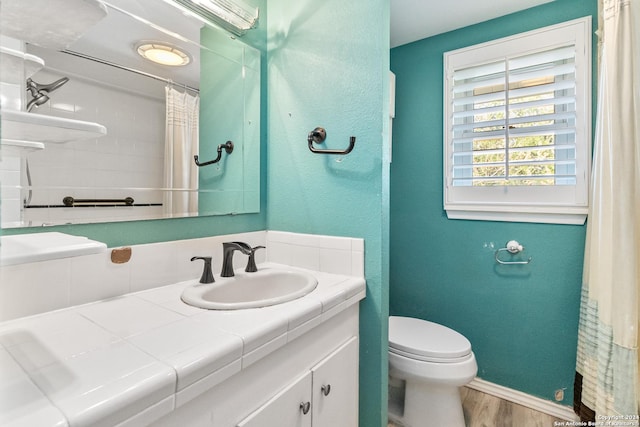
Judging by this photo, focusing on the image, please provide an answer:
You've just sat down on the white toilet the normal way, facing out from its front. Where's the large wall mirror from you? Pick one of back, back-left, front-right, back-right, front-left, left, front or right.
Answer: right

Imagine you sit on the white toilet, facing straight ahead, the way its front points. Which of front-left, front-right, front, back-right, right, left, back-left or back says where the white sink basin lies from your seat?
right

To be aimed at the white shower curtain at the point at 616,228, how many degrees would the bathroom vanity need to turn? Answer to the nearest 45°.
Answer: approximately 45° to its left

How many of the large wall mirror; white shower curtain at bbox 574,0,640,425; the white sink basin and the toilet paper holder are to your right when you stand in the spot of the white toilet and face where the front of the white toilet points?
2

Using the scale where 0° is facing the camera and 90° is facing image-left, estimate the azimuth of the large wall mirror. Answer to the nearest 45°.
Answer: approximately 315°

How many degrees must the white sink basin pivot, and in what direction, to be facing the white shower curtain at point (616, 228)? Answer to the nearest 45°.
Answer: approximately 45° to its left

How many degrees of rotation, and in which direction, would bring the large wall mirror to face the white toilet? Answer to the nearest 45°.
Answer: approximately 45° to its left

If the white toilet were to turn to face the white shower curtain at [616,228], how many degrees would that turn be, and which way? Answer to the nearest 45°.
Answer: approximately 45° to its left

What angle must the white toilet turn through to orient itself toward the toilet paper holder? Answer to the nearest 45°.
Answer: approximately 90° to its left
